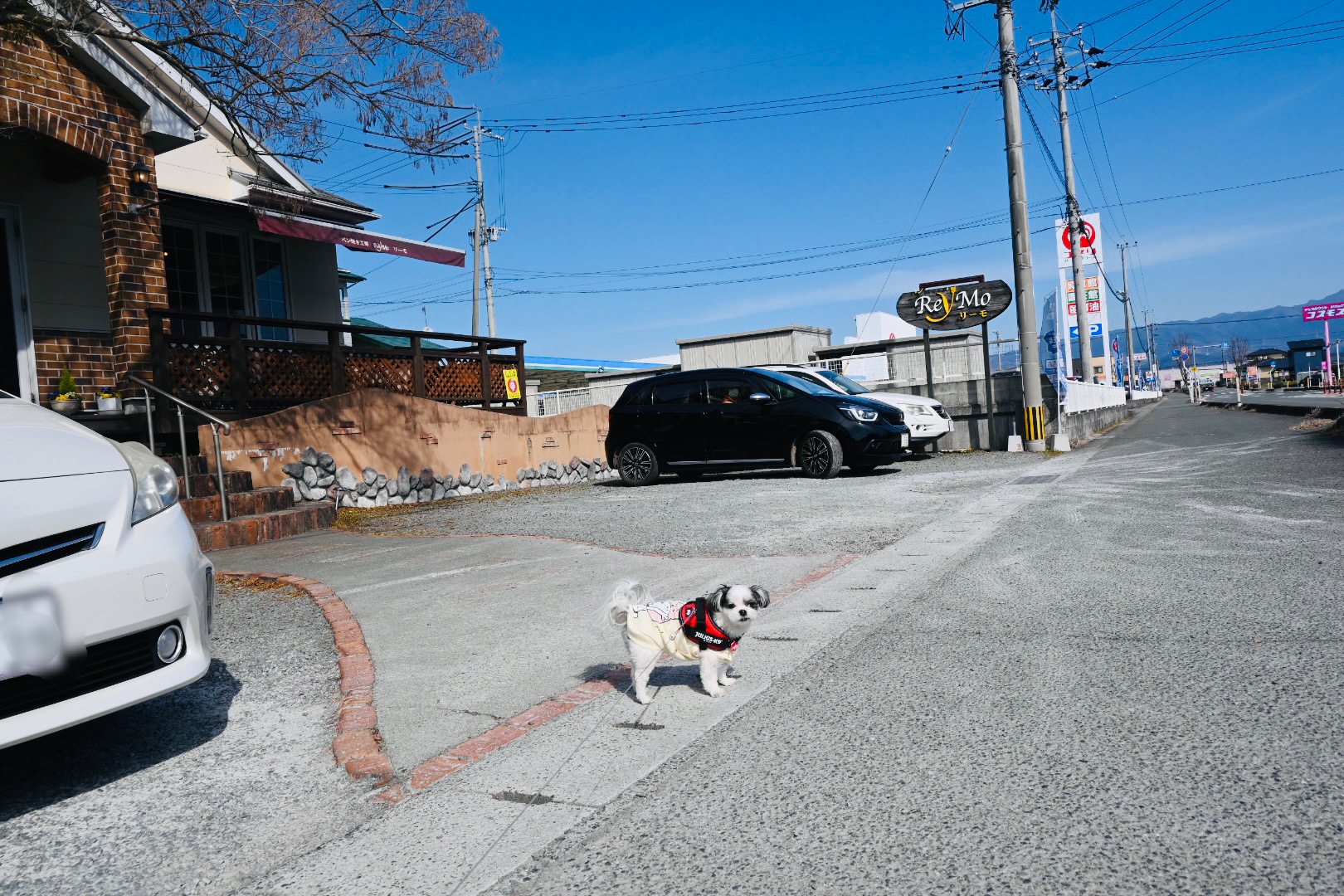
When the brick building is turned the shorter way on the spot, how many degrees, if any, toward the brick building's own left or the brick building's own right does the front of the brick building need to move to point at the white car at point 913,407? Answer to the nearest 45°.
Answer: approximately 45° to the brick building's own left

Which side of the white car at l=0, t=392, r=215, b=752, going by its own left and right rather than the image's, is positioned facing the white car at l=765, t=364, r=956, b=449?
left

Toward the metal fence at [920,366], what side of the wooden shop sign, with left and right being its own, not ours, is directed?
back

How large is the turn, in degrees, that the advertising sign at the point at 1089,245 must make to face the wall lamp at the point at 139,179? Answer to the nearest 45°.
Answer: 0° — it already faces it

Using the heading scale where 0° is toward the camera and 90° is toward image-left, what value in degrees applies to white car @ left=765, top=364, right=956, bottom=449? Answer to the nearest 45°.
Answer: approximately 315°

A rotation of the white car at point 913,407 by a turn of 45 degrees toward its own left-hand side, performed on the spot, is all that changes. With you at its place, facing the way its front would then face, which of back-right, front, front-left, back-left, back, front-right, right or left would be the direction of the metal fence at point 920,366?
left

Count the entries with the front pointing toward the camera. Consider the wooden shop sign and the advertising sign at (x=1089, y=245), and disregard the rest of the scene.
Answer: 2

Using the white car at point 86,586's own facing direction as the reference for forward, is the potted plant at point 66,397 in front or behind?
behind

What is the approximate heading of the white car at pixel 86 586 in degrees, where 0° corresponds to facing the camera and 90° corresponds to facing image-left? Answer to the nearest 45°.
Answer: approximately 315°

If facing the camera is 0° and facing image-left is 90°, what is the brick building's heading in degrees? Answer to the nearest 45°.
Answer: approximately 315°

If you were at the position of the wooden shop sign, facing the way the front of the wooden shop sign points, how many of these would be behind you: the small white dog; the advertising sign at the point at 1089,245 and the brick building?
1
